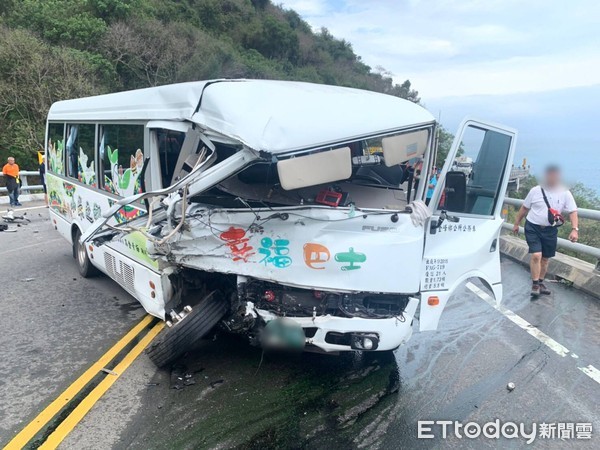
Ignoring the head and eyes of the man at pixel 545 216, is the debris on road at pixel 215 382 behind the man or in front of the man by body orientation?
in front

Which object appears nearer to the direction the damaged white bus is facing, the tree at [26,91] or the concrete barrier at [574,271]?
the concrete barrier

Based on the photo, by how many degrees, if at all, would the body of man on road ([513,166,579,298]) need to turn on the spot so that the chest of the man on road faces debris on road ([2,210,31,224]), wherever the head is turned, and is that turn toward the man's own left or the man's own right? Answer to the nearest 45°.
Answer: approximately 90° to the man's own right

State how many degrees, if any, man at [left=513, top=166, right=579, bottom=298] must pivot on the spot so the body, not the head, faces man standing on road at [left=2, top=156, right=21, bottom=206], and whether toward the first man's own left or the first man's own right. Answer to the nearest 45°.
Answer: approximately 90° to the first man's own right

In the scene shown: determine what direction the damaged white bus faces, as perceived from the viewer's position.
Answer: facing the viewer and to the right of the viewer

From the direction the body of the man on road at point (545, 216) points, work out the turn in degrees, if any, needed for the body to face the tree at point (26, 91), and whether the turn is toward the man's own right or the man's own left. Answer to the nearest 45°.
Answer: approximately 90° to the man's own right

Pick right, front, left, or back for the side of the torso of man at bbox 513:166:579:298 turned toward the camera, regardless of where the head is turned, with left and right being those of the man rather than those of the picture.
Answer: front

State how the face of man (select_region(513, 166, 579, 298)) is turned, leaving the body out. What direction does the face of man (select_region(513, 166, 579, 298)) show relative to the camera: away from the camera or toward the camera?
toward the camera

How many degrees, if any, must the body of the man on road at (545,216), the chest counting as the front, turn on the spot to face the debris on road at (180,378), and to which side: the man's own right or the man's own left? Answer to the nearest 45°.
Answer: approximately 45° to the man's own right

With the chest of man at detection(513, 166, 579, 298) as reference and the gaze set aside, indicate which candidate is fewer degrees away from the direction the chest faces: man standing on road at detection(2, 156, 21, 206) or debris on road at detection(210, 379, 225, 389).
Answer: the debris on road

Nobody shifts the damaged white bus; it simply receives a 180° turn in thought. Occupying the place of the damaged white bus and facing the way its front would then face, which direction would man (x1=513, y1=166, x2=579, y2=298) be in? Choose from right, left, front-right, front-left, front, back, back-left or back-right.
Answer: right

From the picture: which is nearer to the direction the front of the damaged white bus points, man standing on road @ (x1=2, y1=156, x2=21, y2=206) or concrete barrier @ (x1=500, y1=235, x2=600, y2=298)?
the concrete barrier

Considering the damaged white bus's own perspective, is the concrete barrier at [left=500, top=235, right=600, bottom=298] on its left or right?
on its left
